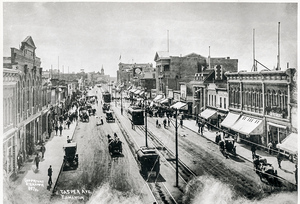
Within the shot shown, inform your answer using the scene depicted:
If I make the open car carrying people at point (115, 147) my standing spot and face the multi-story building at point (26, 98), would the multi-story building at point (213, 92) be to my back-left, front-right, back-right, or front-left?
back-right

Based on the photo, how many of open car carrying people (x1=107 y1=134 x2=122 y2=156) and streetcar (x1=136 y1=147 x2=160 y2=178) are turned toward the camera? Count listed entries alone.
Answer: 1
